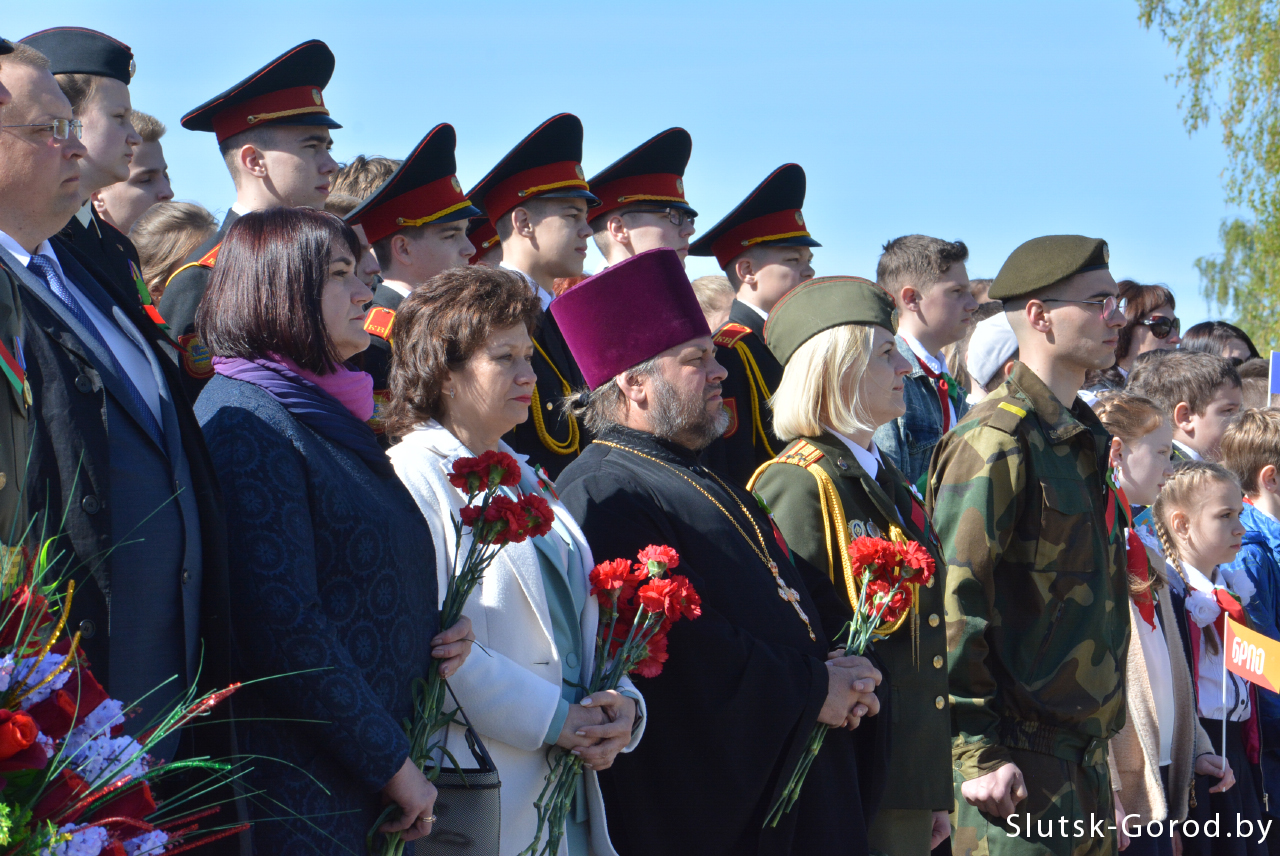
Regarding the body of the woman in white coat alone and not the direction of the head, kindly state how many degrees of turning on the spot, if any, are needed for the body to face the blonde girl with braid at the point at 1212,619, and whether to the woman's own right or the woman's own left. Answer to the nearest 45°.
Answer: approximately 90° to the woman's own left

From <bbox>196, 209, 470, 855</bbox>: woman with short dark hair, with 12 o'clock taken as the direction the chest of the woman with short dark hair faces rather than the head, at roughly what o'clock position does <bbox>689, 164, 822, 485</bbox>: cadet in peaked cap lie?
The cadet in peaked cap is roughly at 10 o'clock from the woman with short dark hair.

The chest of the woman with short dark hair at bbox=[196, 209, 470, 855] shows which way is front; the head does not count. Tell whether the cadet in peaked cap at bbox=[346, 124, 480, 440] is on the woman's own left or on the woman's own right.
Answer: on the woman's own left

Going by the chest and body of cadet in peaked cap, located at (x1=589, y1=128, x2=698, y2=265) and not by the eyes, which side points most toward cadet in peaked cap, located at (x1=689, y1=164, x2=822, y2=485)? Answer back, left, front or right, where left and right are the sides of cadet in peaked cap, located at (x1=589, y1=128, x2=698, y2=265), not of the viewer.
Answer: left

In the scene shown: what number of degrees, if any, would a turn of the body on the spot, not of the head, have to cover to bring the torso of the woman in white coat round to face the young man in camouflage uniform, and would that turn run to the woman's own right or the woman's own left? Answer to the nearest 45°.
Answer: approximately 90° to the woman's own left

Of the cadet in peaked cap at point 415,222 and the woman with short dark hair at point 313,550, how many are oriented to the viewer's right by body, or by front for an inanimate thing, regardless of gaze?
2

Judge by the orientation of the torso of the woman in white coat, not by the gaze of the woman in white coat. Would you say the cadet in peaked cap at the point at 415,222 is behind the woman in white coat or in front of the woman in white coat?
behind

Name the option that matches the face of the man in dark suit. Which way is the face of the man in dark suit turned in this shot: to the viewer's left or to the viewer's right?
to the viewer's right

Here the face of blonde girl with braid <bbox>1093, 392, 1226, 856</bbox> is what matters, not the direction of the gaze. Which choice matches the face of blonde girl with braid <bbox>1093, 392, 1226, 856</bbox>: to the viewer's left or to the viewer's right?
to the viewer's right

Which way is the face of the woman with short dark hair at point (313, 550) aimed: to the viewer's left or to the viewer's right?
to the viewer's right
